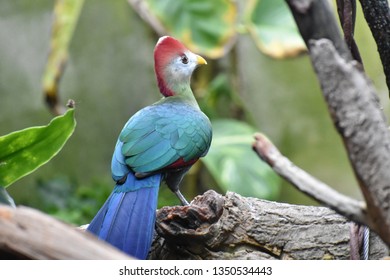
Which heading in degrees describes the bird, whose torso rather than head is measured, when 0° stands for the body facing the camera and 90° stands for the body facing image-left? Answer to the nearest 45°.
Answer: approximately 225°

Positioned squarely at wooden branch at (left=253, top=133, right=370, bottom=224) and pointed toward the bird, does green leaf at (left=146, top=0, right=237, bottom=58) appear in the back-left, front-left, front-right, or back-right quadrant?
front-right

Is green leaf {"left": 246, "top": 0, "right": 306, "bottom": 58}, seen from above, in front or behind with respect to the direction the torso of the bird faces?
in front
